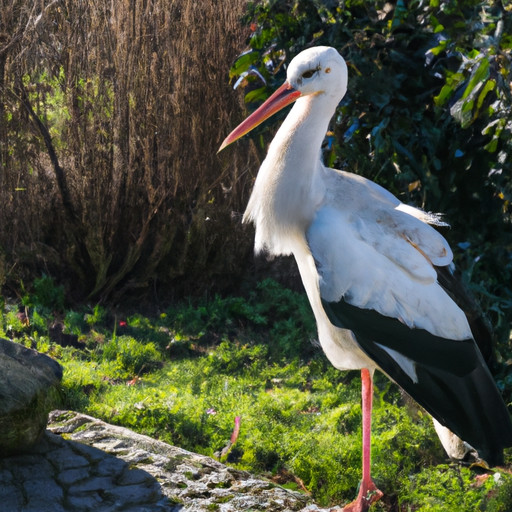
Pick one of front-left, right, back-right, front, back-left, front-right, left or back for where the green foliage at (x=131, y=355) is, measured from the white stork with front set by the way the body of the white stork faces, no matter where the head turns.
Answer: front-right

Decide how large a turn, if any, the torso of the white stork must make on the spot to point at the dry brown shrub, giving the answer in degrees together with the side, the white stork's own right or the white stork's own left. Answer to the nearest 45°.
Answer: approximately 45° to the white stork's own right

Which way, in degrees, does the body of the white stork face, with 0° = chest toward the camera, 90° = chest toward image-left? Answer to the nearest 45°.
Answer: approximately 90°

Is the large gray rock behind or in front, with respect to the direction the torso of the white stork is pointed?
in front

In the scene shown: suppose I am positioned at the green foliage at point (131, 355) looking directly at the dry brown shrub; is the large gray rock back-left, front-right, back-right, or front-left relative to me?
back-left

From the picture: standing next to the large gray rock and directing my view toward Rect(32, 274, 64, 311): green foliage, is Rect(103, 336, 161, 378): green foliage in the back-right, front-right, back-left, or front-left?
front-right

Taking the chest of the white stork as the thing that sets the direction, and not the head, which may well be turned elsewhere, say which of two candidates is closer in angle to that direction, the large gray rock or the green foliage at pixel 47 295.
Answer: the large gray rock

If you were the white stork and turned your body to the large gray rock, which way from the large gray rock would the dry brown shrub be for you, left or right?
right
